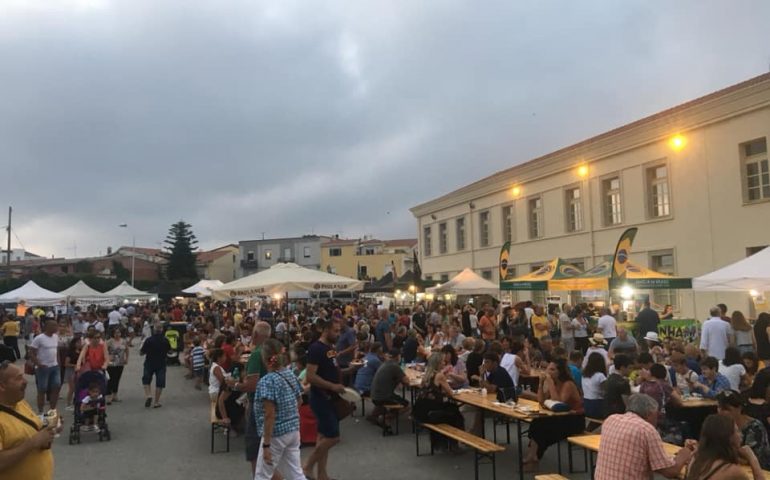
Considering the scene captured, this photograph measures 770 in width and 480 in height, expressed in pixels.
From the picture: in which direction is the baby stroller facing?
toward the camera

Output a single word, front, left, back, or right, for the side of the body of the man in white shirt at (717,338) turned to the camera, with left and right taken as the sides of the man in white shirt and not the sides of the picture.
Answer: back

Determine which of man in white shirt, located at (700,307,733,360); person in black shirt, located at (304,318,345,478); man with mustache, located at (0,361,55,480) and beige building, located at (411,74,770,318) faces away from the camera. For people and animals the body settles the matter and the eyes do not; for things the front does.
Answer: the man in white shirt

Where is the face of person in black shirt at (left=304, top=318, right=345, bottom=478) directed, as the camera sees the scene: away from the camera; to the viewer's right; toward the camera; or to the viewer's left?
to the viewer's right

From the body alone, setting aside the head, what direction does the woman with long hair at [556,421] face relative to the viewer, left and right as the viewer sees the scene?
facing to the left of the viewer

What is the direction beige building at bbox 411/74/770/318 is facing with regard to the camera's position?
facing the viewer and to the left of the viewer

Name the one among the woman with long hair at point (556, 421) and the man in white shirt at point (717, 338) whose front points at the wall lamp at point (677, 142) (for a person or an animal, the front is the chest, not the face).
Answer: the man in white shirt
